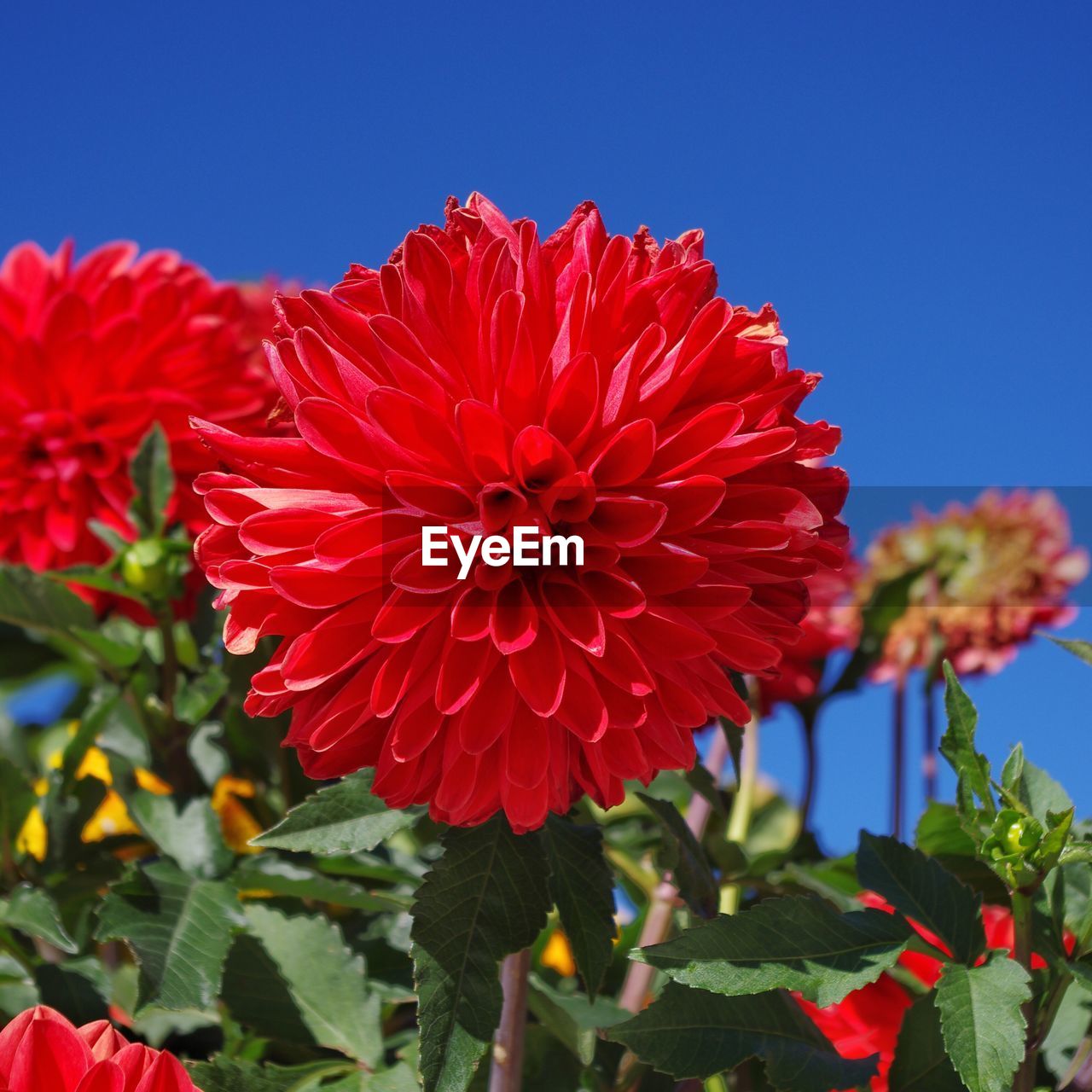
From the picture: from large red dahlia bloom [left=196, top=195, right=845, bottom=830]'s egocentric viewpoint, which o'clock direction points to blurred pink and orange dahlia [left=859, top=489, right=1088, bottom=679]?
The blurred pink and orange dahlia is roughly at 7 o'clock from the large red dahlia bloom.

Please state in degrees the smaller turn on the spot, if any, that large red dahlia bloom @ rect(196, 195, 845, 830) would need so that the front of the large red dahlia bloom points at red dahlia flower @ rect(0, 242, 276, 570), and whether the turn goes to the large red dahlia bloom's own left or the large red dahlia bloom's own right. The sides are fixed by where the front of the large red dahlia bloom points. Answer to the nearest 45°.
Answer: approximately 135° to the large red dahlia bloom's own right

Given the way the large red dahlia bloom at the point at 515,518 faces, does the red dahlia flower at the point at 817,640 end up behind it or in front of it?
behind

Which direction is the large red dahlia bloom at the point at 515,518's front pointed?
toward the camera
